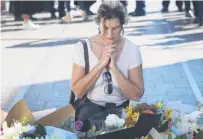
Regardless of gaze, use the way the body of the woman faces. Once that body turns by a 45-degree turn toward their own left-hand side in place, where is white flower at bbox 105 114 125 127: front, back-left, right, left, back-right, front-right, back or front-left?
front-right

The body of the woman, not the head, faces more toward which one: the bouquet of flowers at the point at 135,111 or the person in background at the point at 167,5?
the bouquet of flowers

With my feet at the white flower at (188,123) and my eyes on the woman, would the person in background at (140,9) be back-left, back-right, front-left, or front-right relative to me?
front-right

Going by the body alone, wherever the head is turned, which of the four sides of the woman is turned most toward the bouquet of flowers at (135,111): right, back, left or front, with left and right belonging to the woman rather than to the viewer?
front

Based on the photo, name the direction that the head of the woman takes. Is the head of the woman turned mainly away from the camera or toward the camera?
toward the camera

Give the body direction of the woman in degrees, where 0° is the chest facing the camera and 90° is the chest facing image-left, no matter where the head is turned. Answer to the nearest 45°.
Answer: approximately 0°

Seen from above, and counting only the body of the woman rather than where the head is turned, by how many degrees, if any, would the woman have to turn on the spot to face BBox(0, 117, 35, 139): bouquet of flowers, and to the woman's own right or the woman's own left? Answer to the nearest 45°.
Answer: approximately 45° to the woman's own right

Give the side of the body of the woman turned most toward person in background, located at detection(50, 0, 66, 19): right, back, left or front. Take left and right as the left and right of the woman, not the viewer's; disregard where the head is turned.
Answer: back

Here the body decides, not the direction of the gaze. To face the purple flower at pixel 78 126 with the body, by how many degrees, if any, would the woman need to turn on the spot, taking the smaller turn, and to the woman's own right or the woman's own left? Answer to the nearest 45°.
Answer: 0° — they already face it
